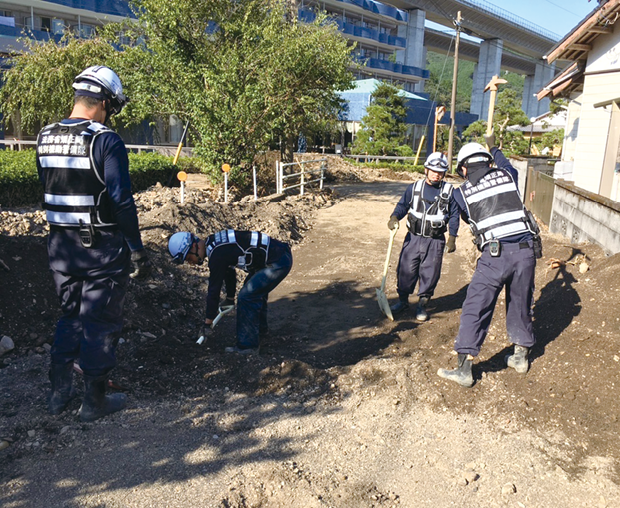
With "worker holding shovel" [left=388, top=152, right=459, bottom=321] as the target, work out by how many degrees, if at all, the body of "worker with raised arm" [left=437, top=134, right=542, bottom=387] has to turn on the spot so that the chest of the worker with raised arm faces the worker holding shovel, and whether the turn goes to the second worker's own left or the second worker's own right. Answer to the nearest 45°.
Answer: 0° — they already face them

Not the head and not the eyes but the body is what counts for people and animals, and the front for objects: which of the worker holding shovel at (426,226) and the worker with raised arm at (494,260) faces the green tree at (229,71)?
the worker with raised arm

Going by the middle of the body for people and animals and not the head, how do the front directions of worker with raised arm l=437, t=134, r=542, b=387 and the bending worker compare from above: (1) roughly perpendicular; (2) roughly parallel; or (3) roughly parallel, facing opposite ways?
roughly perpendicular

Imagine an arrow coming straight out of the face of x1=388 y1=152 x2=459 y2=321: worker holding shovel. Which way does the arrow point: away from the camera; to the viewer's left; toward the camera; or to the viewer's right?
toward the camera

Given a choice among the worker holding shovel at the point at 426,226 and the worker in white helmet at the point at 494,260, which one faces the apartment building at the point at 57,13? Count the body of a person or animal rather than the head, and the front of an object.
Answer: the worker in white helmet

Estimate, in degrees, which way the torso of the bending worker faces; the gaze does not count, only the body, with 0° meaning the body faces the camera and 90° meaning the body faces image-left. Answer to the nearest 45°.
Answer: approximately 90°

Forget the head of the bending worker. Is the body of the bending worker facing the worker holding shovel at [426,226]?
no

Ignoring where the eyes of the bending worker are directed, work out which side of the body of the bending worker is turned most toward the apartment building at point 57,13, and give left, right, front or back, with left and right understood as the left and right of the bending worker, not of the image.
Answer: right

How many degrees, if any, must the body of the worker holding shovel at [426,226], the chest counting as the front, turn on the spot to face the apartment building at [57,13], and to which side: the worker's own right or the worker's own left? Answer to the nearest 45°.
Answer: approximately 135° to the worker's own right

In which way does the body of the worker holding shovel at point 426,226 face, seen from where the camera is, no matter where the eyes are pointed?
toward the camera
